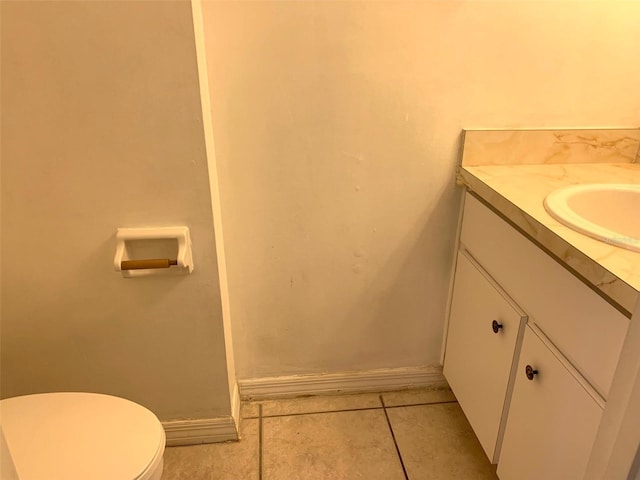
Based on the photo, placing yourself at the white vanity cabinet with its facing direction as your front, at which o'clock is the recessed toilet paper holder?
The recessed toilet paper holder is roughly at 1 o'clock from the white vanity cabinet.

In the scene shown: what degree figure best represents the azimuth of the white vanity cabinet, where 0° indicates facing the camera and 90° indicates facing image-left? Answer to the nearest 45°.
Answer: approximately 45°
